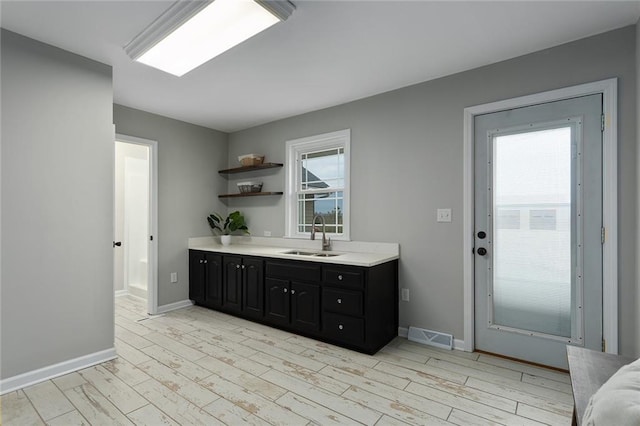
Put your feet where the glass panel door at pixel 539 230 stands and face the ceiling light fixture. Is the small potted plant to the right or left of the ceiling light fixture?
right

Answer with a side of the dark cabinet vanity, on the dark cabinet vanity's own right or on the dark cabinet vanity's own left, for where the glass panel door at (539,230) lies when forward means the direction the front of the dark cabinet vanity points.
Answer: on the dark cabinet vanity's own left

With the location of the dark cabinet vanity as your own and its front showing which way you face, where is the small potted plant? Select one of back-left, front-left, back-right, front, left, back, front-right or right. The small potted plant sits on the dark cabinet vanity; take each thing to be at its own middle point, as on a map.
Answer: right

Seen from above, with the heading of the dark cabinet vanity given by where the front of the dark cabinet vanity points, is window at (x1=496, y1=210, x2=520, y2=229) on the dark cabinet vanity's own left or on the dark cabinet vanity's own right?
on the dark cabinet vanity's own left

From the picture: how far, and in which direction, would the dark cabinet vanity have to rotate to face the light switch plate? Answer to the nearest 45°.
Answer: approximately 135° to its left

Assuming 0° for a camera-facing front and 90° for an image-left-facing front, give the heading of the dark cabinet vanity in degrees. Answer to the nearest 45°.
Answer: approximately 45°

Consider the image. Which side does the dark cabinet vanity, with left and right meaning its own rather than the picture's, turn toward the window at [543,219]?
left

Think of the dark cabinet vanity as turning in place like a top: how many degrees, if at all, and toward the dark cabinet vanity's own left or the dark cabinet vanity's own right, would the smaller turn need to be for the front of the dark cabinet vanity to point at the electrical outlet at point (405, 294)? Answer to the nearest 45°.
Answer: approximately 135° to the dark cabinet vanity's own left
